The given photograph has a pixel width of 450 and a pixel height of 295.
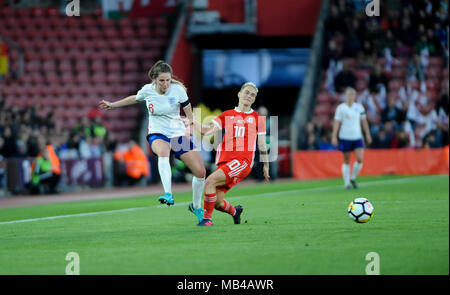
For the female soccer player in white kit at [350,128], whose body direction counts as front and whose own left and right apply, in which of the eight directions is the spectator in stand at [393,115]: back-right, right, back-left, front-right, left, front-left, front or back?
back

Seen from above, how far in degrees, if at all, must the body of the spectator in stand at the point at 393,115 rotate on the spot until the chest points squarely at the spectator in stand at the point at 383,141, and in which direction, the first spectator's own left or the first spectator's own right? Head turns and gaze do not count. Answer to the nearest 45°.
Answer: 0° — they already face them

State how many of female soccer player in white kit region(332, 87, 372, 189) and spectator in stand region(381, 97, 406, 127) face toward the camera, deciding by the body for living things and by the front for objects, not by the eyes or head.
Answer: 2

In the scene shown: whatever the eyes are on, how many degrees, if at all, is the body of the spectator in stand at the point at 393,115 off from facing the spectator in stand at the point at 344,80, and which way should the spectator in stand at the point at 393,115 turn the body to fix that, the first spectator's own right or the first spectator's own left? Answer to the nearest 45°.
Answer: approximately 135° to the first spectator's own right

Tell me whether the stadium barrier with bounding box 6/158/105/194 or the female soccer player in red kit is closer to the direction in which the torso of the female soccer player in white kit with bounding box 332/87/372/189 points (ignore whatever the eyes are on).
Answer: the female soccer player in red kit

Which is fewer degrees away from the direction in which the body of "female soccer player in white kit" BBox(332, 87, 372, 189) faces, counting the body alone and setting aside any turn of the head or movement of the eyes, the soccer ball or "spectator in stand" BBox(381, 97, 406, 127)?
the soccer ball

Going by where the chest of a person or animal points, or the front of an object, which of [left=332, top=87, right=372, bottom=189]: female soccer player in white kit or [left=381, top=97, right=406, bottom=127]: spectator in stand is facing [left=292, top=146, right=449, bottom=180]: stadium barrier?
the spectator in stand

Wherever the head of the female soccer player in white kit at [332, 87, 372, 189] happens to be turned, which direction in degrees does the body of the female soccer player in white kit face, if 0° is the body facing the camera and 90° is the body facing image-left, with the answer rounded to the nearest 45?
approximately 0°

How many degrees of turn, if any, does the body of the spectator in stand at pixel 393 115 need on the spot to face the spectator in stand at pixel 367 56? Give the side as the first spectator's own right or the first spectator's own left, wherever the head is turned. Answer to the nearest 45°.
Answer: approximately 180°

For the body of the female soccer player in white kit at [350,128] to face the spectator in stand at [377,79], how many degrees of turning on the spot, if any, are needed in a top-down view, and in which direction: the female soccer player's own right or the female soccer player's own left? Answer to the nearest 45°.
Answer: approximately 180°

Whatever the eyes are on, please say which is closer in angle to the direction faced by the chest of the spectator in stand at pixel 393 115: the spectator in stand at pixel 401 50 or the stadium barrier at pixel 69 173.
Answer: the stadium barrier

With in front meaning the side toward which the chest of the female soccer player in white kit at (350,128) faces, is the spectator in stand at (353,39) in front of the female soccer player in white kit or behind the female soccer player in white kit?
behind

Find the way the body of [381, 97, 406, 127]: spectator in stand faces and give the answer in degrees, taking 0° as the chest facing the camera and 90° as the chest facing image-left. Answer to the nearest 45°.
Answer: approximately 0°

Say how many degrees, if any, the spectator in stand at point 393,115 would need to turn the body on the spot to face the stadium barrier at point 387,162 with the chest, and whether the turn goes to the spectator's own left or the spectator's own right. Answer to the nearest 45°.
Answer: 0° — they already face it

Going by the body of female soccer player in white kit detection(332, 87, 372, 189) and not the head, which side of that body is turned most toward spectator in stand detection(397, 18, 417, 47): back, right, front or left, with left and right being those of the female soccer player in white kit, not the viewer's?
back

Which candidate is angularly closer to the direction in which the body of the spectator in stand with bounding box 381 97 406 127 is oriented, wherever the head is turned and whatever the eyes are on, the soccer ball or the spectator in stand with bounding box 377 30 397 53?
the soccer ball

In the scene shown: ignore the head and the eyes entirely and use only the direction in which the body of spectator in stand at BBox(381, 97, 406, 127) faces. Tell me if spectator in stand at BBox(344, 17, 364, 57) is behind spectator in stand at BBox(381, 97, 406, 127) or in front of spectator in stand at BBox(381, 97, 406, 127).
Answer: behind
